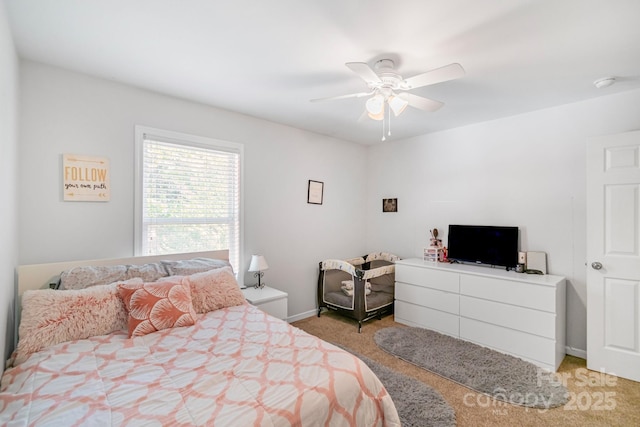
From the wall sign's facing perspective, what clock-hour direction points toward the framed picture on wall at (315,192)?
The framed picture on wall is roughly at 9 o'clock from the wall sign.

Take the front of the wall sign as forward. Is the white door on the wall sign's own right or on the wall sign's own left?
on the wall sign's own left

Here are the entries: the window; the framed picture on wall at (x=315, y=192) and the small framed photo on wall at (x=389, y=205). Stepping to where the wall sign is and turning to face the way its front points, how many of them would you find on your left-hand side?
3

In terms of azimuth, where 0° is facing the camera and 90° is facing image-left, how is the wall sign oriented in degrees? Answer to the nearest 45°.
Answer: approximately 0°

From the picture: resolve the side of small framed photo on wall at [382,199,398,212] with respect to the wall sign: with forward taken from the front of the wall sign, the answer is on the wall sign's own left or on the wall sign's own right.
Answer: on the wall sign's own left

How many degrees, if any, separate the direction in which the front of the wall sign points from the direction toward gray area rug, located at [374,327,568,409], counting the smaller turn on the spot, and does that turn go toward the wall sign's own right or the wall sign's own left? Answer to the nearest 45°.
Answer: approximately 45° to the wall sign's own left

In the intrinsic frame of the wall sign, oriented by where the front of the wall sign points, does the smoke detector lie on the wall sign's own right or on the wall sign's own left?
on the wall sign's own left

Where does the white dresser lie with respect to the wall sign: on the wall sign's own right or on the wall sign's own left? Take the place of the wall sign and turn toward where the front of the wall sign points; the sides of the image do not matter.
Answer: on the wall sign's own left

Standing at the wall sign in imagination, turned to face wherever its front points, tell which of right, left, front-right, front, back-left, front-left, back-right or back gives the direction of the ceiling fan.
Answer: front-left

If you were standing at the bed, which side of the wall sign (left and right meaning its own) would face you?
front

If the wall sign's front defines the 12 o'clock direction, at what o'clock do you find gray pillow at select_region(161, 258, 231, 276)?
The gray pillow is roughly at 10 o'clock from the wall sign.

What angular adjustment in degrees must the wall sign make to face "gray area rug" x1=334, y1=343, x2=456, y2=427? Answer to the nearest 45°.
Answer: approximately 45° to its left
